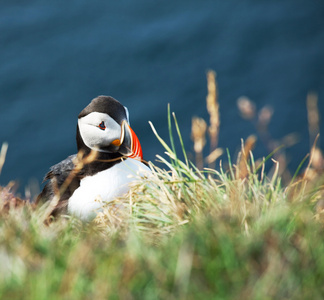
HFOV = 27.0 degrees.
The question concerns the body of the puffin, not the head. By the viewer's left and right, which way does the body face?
facing the viewer and to the right of the viewer
